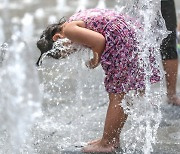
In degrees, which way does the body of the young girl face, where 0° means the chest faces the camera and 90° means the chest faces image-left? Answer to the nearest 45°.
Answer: approximately 90°

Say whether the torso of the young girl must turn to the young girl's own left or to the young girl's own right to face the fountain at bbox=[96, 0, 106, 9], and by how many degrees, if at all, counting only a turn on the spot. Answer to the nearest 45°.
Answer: approximately 90° to the young girl's own right
